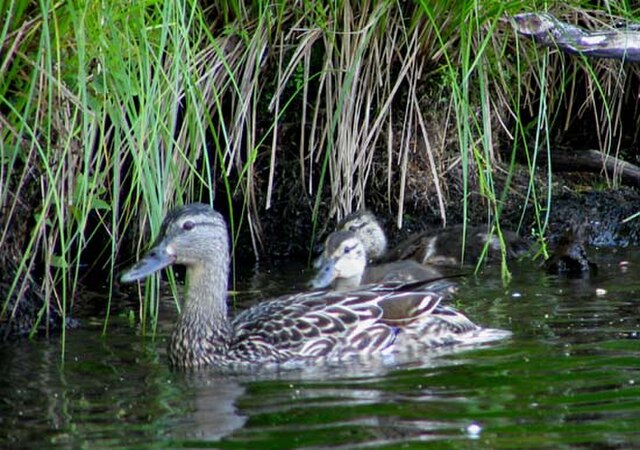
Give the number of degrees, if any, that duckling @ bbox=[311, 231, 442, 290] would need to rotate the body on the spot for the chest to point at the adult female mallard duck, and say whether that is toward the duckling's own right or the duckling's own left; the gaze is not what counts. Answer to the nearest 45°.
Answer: approximately 90° to the duckling's own left

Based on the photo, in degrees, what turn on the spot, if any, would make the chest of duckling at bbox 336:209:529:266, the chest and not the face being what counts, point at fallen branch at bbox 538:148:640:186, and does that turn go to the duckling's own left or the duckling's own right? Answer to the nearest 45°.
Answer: approximately 135° to the duckling's own right

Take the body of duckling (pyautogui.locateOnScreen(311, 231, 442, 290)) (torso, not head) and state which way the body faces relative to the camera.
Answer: to the viewer's left

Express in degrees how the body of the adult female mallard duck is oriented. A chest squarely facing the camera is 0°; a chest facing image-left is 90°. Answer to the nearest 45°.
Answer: approximately 90°

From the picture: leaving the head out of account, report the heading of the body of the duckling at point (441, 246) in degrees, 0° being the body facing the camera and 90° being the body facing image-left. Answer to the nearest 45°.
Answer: approximately 90°

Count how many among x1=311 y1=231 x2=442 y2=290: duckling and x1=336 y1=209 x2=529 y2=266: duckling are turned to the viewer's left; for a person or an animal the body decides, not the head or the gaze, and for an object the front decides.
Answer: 2

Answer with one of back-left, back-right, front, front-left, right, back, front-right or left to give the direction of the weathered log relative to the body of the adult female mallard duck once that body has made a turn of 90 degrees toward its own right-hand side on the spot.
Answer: front-right

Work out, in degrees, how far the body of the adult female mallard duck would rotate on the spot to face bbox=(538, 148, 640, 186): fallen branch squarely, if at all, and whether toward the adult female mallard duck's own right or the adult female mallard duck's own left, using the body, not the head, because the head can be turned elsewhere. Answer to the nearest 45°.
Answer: approximately 135° to the adult female mallard duck's own right
